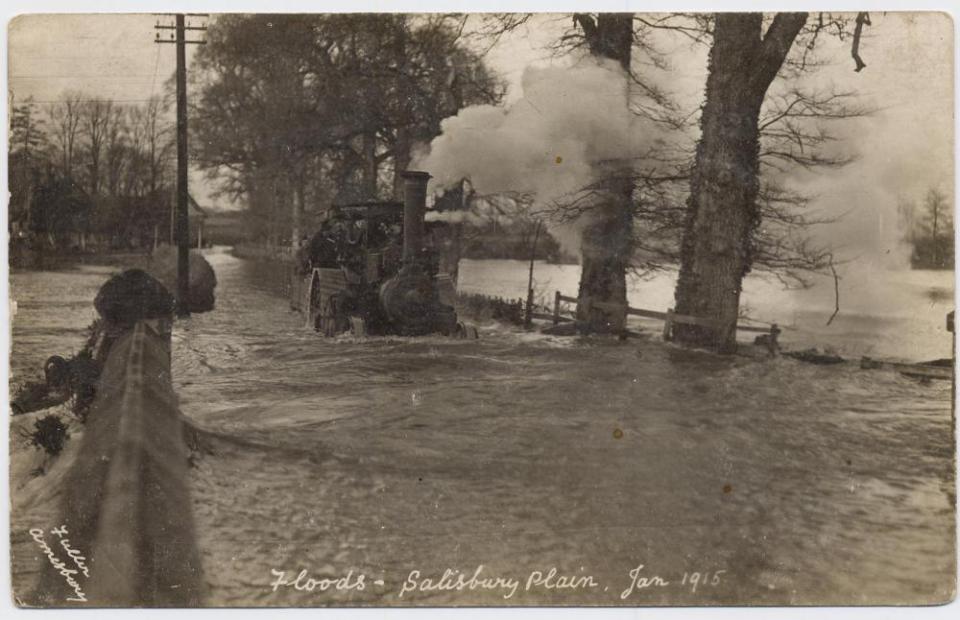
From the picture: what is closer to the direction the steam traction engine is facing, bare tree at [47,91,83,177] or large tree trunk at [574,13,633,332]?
the large tree trunk

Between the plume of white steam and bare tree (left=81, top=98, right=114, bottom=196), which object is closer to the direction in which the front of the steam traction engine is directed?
the plume of white steam

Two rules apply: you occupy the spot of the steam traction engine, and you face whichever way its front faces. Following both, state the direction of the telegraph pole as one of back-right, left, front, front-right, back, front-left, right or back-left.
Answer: right

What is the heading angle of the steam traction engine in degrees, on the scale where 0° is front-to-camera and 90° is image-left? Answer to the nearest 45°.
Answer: approximately 315°

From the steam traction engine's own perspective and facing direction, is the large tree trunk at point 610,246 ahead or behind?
ahead

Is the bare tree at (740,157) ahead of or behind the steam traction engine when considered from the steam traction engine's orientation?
ahead
